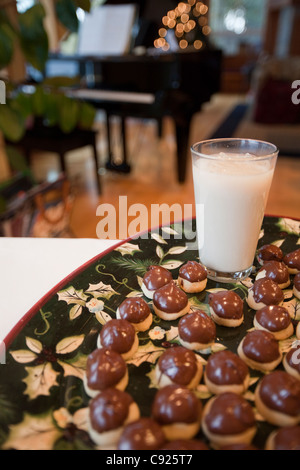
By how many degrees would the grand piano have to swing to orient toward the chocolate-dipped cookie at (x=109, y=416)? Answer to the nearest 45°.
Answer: approximately 45° to its left

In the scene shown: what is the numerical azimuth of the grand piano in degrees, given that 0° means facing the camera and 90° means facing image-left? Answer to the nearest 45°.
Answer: approximately 45°

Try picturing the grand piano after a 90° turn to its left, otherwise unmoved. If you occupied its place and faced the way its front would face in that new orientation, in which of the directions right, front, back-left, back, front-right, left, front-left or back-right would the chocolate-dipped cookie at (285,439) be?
front-right

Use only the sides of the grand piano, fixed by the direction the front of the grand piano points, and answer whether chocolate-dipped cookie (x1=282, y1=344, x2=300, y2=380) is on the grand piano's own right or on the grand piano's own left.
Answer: on the grand piano's own left

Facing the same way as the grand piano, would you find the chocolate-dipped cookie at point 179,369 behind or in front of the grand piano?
in front

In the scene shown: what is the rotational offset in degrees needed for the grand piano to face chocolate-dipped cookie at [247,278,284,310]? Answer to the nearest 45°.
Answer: approximately 45° to its left

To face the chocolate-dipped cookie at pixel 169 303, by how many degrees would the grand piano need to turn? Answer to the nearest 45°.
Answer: approximately 45° to its left

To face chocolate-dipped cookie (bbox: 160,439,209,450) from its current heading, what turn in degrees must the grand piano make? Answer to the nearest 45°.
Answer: approximately 45° to its left

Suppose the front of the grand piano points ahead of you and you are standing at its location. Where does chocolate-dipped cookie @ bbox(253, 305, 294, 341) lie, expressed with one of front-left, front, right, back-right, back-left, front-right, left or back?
front-left

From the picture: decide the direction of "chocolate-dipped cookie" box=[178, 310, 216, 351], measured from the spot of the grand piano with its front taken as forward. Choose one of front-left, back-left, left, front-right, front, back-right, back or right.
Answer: front-left

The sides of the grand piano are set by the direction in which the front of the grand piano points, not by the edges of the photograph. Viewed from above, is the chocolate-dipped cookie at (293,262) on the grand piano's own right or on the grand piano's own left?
on the grand piano's own left

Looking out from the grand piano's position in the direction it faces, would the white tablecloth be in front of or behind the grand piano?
in front
